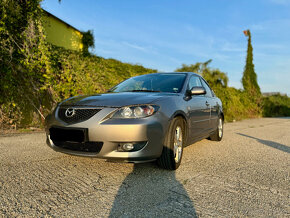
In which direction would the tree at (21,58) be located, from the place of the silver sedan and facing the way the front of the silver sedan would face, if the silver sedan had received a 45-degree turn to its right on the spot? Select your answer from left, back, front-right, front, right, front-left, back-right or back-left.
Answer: front-right

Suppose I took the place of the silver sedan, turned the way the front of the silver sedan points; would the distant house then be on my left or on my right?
on my right

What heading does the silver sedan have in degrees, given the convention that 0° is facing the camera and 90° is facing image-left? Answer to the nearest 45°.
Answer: approximately 45°
